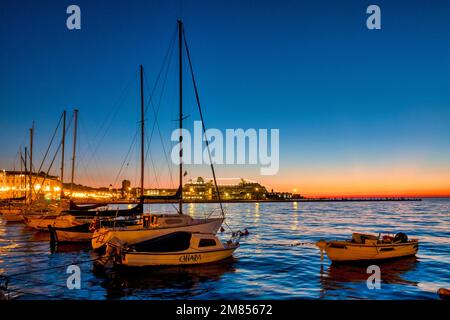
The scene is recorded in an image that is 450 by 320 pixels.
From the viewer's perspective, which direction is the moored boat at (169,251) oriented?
to the viewer's right

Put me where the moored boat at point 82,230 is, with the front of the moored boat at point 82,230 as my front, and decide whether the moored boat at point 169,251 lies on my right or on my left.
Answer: on my right

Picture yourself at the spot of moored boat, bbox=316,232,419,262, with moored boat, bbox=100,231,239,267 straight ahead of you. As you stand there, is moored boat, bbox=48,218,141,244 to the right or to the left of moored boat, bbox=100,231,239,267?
right

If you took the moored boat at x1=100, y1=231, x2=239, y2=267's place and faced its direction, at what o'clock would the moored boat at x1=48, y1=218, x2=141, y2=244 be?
the moored boat at x1=48, y1=218, x2=141, y2=244 is roughly at 8 o'clock from the moored boat at x1=100, y1=231, x2=239, y2=267.

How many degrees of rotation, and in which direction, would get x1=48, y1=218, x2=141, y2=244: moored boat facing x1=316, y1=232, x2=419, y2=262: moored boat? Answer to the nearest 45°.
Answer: approximately 45° to its right

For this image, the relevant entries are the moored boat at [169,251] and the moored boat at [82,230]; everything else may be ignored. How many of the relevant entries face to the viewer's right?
2
